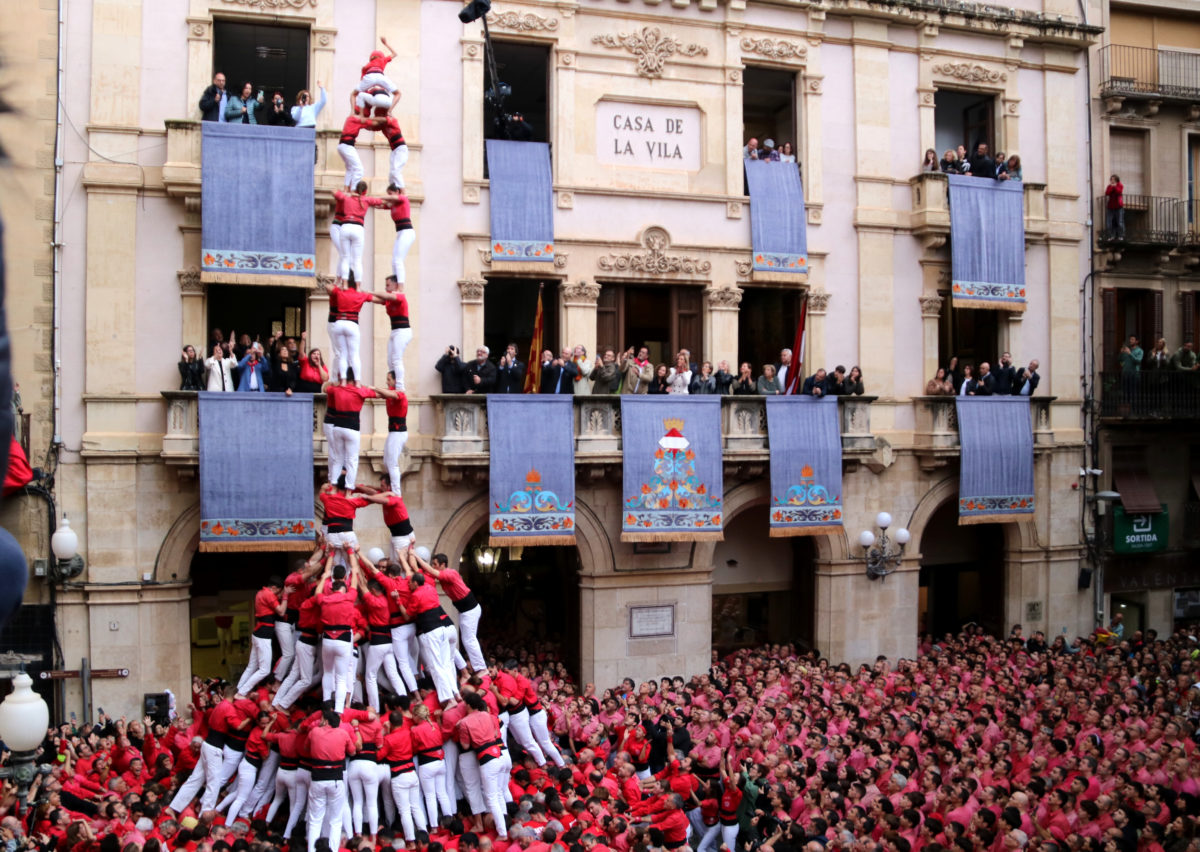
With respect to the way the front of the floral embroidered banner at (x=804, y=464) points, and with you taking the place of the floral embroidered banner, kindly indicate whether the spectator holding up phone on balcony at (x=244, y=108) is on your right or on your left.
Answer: on your right

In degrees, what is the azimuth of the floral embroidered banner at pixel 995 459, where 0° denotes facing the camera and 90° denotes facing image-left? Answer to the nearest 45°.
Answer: approximately 0°

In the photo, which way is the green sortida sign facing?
toward the camera

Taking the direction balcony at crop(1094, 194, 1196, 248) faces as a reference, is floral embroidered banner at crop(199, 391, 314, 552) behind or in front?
in front

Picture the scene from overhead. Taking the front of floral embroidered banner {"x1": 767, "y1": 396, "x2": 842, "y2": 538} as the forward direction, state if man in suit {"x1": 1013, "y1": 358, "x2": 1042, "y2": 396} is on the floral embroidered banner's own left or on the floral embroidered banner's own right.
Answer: on the floral embroidered banner's own left

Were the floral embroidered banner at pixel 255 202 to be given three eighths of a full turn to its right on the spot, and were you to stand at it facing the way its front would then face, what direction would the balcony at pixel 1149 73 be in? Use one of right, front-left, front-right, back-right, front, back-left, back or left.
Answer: back-right

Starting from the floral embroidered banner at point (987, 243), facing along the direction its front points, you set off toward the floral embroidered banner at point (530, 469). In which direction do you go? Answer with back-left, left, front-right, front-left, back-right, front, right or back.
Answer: front-right

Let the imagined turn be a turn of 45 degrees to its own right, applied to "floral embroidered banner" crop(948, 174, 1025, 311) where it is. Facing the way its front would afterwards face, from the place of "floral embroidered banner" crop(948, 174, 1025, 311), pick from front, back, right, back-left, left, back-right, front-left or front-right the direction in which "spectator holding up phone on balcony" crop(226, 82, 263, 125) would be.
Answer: front

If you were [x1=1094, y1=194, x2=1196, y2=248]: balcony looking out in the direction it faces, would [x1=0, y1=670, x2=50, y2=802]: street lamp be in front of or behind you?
in front

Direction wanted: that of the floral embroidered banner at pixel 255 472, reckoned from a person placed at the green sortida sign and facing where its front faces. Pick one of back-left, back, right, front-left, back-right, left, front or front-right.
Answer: front-right

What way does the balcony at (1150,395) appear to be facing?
toward the camera

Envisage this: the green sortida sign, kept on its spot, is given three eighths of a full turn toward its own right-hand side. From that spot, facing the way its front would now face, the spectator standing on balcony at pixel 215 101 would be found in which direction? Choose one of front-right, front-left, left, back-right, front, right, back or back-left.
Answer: left

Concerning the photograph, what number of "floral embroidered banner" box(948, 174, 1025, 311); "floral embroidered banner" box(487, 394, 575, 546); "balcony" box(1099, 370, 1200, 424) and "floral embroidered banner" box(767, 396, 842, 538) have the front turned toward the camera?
4

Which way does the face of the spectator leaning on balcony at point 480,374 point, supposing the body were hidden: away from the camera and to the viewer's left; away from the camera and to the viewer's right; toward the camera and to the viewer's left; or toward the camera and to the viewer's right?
toward the camera and to the viewer's left
